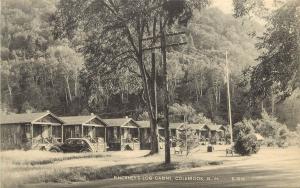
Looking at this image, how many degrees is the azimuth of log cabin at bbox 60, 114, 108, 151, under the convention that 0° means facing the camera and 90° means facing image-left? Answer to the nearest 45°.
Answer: approximately 315°

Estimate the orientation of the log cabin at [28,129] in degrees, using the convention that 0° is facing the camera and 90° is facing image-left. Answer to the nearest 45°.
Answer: approximately 315°

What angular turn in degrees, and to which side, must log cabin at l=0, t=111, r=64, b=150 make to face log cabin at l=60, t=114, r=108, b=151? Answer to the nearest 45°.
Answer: approximately 90° to its left

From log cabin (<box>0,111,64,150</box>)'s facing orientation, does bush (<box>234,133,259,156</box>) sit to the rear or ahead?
ahead

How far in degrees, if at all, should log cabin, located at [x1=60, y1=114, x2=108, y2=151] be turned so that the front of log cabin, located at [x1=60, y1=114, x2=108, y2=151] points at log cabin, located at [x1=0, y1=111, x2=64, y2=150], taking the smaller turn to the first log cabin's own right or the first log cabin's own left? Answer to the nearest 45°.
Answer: approximately 90° to the first log cabin's own right
